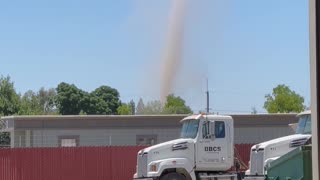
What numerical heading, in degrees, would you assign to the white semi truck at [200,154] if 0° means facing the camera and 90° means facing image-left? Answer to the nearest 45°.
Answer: approximately 90°

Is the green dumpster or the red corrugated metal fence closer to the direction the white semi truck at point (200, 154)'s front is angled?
the red corrugated metal fence
